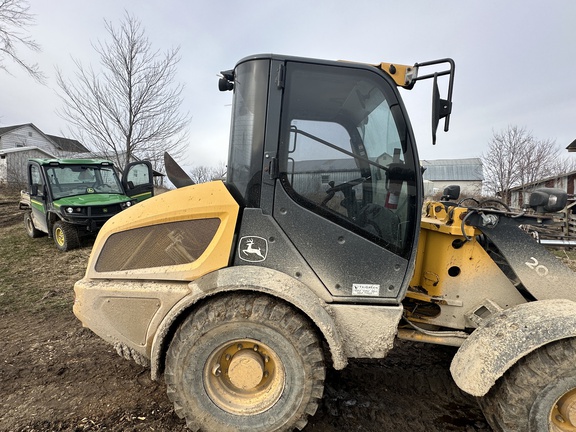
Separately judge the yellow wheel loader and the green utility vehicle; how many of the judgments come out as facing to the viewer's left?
0

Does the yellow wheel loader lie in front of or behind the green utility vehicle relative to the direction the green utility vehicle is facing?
in front

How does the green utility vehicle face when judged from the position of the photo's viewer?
facing the viewer and to the right of the viewer

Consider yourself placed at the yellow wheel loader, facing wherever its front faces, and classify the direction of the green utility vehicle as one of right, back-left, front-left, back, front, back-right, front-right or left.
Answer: back-left

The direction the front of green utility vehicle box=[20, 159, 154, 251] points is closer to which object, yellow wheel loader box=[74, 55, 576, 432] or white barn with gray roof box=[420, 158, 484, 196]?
the yellow wheel loader

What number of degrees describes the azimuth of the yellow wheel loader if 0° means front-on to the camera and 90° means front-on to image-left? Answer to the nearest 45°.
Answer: approximately 270°
